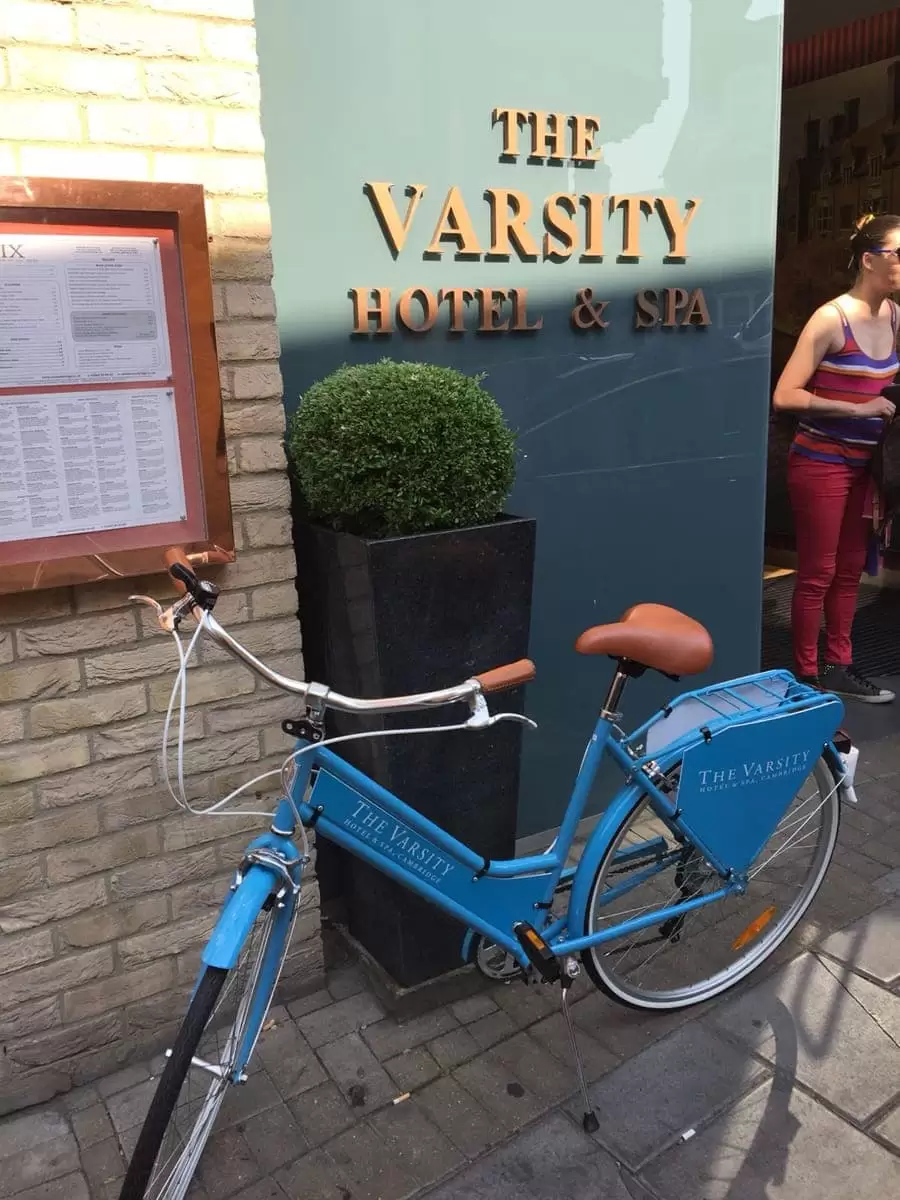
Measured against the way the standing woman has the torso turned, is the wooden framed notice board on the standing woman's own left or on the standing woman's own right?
on the standing woman's own right

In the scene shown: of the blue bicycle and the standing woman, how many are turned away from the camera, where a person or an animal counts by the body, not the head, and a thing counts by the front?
0

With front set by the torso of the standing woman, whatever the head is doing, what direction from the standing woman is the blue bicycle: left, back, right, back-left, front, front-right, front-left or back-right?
front-right

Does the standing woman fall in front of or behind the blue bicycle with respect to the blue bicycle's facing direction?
behind

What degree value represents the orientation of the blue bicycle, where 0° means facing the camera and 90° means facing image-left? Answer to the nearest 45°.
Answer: approximately 45°
